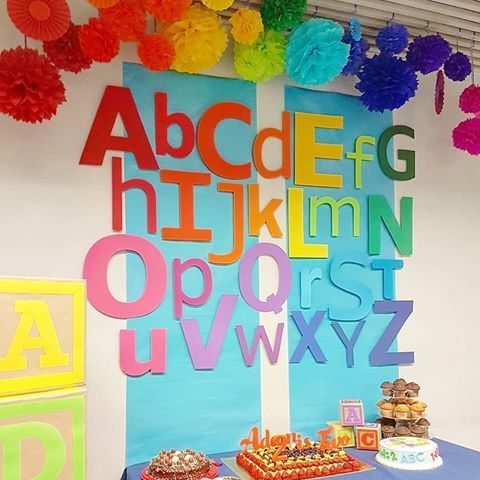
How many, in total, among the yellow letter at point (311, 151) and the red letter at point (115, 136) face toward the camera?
2

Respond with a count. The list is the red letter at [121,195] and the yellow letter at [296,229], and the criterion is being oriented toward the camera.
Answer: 2

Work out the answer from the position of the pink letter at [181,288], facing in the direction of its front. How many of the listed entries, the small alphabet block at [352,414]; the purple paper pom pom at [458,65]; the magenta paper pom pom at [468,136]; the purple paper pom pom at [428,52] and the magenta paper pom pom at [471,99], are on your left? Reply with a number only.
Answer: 5

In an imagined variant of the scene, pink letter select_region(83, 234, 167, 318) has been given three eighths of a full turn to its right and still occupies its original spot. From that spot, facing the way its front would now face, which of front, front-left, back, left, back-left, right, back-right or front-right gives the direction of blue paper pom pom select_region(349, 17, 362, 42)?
back-right

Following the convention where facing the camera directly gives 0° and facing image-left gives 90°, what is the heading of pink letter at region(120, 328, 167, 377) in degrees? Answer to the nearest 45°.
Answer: approximately 0°

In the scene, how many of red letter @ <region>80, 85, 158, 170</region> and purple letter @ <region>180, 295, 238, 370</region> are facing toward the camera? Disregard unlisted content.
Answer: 2

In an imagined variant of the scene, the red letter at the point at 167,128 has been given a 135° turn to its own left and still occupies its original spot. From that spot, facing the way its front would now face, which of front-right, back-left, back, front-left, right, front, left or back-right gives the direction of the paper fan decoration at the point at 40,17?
back

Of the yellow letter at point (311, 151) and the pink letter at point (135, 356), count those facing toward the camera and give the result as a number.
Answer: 2

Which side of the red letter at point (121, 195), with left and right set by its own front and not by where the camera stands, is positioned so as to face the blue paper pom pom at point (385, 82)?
left
